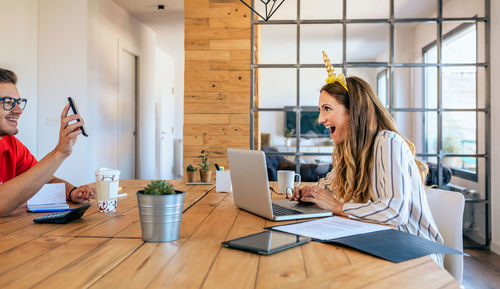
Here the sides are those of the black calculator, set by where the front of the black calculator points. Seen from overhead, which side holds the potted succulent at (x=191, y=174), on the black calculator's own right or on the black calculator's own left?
on the black calculator's own right

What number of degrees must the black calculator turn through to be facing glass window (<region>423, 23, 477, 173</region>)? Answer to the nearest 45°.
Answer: approximately 135° to its right

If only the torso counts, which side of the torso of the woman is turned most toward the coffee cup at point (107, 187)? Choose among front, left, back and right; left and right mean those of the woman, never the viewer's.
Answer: front

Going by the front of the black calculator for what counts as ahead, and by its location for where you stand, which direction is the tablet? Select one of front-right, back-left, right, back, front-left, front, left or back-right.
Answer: back-left

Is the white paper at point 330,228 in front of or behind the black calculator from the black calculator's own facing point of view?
behind

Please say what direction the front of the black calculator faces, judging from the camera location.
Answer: facing to the left of the viewer

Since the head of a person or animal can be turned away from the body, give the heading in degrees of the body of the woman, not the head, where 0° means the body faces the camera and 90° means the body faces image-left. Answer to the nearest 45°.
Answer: approximately 90°

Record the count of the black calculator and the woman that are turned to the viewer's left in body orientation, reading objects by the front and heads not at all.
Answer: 2

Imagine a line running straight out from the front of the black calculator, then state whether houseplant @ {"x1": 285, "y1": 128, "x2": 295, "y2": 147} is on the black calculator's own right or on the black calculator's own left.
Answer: on the black calculator's own right

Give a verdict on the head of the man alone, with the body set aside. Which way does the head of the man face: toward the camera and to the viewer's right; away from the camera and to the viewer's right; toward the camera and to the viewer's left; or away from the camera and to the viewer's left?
toward the camera and to the viewer's right

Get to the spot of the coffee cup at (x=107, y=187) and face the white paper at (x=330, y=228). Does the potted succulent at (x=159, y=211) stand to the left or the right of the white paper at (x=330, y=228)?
right

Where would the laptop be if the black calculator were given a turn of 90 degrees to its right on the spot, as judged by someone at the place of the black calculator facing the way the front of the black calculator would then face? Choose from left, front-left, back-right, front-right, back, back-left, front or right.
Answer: right
